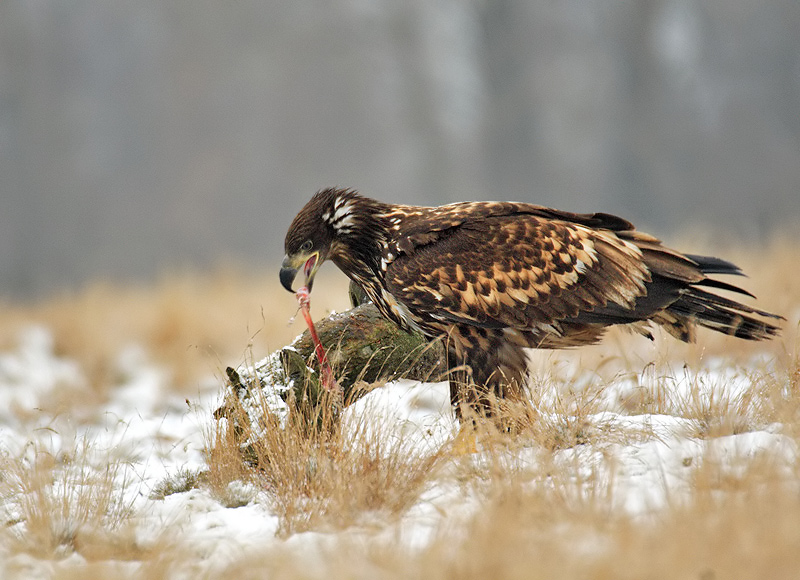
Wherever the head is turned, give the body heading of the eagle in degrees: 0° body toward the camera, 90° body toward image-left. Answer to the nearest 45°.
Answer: approximately 90°
